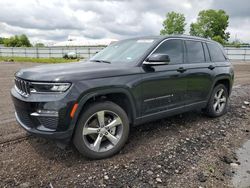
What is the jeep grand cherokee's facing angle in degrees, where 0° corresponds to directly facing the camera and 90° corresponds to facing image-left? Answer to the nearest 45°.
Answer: approximately 45°

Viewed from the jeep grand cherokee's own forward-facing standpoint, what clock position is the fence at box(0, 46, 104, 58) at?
The fence is roughly at 4 o'clock from the jeep grand cherokee.

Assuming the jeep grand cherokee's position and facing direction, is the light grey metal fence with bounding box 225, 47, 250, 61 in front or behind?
behind
